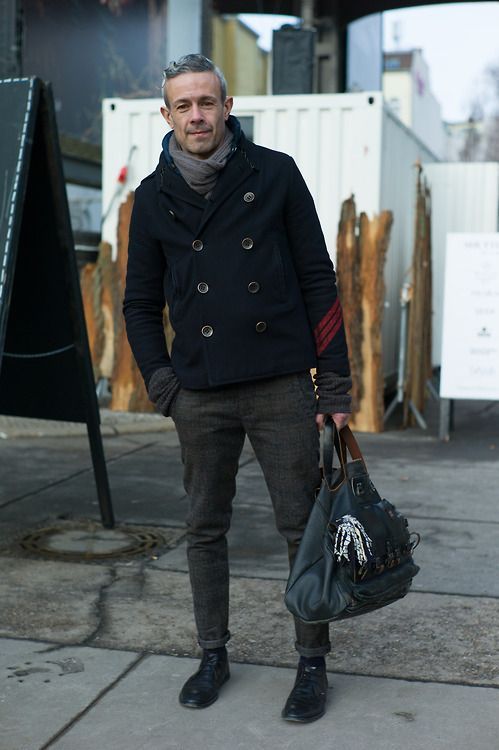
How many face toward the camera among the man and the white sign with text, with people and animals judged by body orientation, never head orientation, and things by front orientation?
2

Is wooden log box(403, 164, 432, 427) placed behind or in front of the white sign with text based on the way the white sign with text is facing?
behind

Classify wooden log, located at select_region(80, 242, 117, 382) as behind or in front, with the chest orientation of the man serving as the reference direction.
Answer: behind

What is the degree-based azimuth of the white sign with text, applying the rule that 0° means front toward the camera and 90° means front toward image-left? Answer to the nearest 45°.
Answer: approximately 0°

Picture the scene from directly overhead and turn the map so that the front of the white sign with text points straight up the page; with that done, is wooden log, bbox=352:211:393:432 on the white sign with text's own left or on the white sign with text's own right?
on the white sign with text's own right

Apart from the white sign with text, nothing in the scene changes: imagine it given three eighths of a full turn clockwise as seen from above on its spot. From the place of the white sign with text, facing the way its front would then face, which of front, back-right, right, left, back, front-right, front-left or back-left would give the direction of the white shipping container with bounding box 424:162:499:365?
front-right

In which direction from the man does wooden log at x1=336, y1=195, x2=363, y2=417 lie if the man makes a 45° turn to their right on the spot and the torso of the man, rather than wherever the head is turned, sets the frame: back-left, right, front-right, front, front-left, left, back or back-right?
back-right

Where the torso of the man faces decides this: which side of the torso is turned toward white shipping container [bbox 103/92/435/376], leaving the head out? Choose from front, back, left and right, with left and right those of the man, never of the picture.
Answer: back

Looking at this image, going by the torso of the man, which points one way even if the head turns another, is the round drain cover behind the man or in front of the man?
behind
